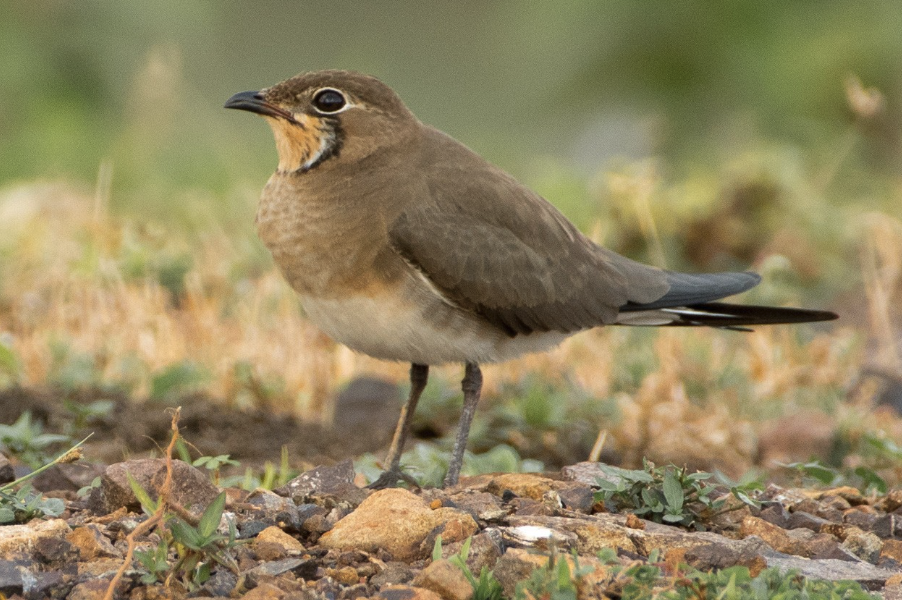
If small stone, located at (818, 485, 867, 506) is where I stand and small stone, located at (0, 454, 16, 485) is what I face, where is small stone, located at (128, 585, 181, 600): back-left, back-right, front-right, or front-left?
front-left

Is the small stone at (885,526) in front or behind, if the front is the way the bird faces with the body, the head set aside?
behind

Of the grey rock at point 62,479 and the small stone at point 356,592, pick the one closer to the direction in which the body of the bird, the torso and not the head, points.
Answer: the grey rock

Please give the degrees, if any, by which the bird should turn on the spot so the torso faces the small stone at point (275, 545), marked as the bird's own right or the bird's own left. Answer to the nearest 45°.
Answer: approximately 90° to the bird's own left

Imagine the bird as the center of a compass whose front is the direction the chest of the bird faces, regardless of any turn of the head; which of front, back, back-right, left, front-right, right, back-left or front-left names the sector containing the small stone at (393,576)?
left

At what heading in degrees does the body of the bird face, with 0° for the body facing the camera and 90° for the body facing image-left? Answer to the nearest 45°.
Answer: approximately 90°

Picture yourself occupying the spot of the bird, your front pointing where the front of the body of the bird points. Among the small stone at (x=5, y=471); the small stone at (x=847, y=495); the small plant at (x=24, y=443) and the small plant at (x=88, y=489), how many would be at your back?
1

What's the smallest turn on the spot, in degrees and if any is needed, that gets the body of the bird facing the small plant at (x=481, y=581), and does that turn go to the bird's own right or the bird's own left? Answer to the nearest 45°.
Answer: approximately 90° to the bird's own left

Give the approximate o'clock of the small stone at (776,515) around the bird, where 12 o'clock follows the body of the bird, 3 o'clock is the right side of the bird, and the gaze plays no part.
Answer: The small stone is roughly at 7 o'clock from the bird.

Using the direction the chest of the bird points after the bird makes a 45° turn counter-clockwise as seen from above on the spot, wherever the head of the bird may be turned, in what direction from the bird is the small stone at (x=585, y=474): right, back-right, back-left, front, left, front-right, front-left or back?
left

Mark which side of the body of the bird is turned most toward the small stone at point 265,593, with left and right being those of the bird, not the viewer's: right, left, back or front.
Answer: left

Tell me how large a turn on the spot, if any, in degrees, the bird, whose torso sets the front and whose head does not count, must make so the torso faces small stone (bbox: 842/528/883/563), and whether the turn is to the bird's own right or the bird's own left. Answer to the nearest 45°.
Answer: approximately 135° to the bird's own left

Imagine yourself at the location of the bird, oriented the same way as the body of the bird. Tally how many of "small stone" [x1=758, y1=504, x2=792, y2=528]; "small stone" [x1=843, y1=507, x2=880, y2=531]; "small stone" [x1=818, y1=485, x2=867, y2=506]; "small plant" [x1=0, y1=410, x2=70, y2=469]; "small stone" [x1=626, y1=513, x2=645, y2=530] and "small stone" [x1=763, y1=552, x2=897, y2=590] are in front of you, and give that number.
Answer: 1

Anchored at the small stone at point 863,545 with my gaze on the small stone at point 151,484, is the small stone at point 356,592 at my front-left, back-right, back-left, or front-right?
front-left

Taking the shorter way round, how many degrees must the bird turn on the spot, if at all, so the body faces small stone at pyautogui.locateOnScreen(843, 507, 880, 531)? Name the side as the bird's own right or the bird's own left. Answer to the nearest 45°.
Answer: approximately 180°
